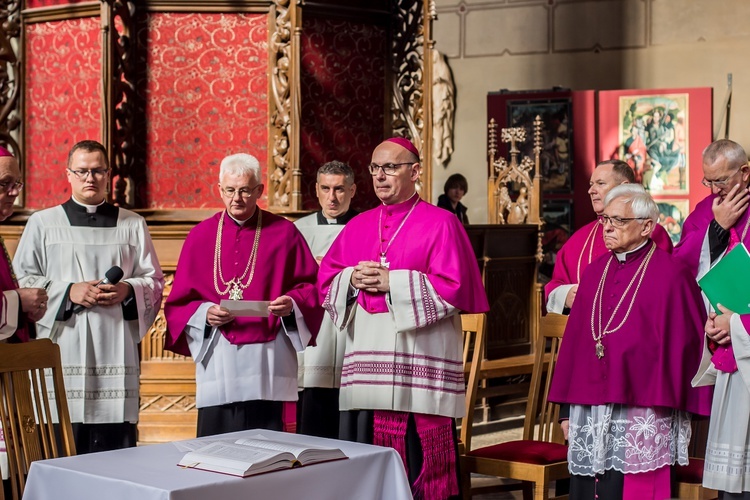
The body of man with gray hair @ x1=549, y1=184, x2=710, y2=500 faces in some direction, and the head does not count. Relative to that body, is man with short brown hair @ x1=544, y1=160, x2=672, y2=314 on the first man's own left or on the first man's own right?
on the first man's own right

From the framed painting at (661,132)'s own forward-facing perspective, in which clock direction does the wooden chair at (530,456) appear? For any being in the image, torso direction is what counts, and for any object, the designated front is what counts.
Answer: The wooden chair is roughly at 12 o'clock from the framed painting.

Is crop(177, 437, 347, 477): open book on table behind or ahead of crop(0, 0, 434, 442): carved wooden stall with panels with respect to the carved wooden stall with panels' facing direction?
ahead

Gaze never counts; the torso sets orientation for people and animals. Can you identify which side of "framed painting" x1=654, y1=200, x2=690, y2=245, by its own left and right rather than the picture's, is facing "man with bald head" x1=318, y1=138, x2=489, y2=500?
front

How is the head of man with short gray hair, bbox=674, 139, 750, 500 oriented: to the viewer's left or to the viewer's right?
to the viewer's left

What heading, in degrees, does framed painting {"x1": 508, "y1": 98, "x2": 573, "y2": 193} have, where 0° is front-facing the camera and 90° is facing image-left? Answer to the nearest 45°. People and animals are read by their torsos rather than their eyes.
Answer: approximately 0°
